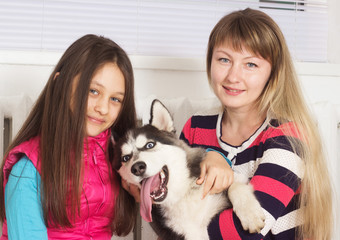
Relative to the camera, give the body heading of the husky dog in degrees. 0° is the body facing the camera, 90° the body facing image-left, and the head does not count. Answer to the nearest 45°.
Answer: approximately 45°

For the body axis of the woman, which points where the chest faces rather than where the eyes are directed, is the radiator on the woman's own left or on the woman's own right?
on the woman's own right

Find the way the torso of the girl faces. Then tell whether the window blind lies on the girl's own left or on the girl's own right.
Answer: on the girl's own left
